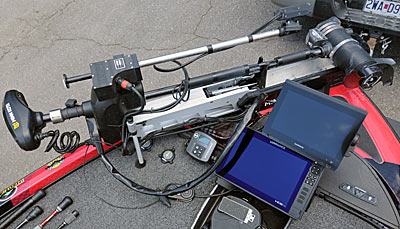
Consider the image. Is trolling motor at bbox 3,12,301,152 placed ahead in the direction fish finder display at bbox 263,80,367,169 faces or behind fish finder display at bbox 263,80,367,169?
ahead

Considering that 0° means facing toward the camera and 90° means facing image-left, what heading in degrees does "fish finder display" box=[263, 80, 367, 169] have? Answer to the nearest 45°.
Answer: approximately 45°
